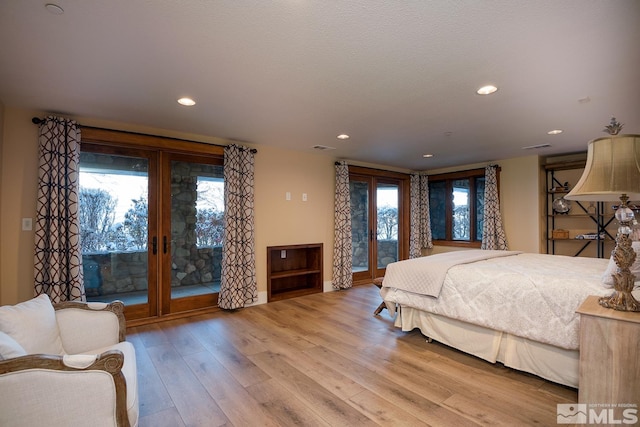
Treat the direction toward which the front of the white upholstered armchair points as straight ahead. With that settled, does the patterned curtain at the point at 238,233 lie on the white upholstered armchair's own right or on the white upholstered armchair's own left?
on the white upholstered armchair's own left

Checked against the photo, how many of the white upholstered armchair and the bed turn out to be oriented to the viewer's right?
1

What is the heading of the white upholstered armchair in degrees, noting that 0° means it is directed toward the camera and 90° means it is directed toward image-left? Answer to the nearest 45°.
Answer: approximately 270°

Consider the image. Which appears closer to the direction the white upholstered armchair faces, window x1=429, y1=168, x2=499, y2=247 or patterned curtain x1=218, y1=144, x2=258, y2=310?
the window

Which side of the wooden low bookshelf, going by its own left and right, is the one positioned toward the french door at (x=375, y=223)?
left

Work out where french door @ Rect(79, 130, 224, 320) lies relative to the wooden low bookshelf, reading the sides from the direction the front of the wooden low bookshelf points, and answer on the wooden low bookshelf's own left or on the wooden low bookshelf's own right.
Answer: on the wooden low bookshelf's own right

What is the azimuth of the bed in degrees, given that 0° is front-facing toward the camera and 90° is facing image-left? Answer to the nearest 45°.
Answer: approximately 135°

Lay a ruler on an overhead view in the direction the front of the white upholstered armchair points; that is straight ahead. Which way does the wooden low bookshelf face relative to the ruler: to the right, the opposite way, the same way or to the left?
to the right
